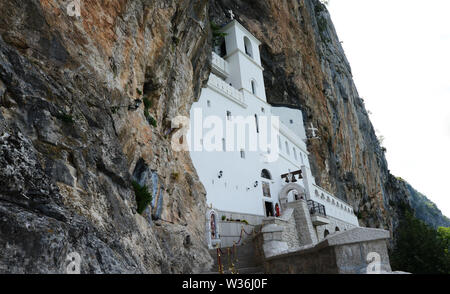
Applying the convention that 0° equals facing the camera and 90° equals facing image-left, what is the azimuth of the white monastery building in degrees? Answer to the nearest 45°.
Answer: approximately 315°

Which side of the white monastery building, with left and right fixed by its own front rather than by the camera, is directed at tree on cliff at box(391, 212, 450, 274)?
left
